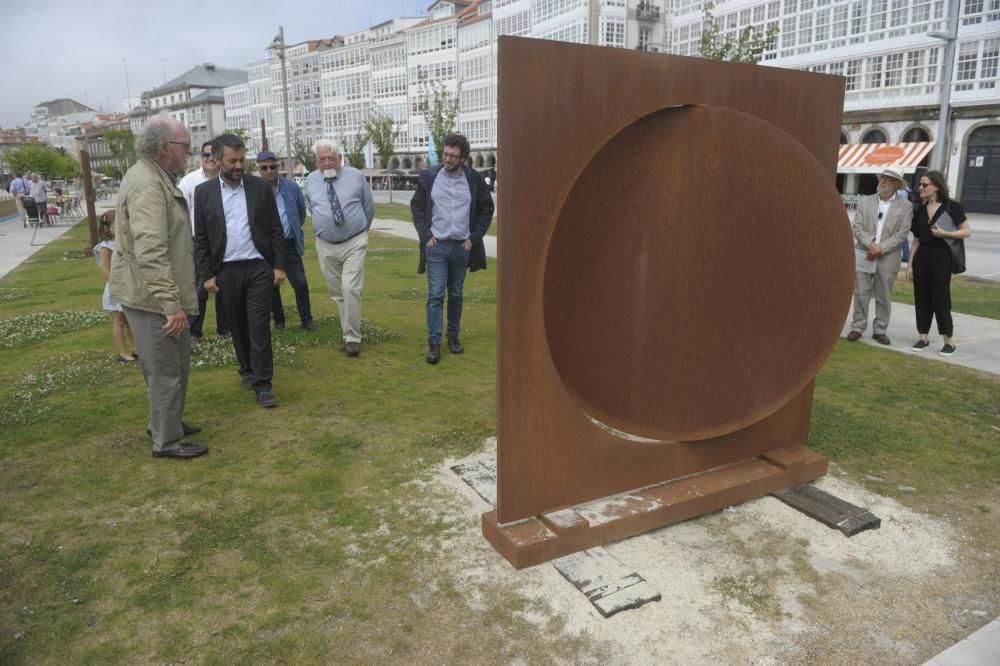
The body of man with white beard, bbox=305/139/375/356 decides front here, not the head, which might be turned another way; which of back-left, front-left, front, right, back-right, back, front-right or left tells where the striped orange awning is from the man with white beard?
back-left

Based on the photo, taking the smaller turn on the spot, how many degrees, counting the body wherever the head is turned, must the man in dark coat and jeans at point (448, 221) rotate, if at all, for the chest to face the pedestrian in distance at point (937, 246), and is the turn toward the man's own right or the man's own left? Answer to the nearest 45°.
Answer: approximately 90° to the man's own left

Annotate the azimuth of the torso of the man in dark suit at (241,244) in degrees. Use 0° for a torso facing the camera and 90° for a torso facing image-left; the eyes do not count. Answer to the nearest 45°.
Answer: approximately 0°

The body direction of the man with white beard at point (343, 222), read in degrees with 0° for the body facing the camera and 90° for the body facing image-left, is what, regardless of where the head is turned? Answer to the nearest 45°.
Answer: approximately 0°

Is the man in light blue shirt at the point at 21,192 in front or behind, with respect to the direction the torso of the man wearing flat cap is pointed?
behind

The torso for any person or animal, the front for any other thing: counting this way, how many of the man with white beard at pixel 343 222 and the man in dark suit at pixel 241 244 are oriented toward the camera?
2

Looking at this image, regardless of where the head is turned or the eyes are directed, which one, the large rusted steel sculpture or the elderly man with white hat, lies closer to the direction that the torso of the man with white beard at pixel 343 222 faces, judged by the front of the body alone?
the large rusted steel sculpture
